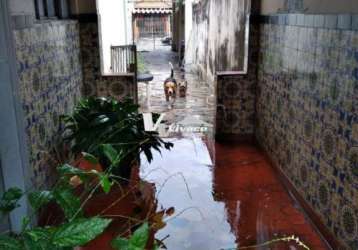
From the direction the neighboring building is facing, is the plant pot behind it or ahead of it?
ahead

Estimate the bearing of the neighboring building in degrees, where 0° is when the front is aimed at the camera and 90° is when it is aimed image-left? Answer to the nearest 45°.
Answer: approximately 0°

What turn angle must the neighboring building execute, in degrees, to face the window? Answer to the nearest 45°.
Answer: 0° — it already faces it
